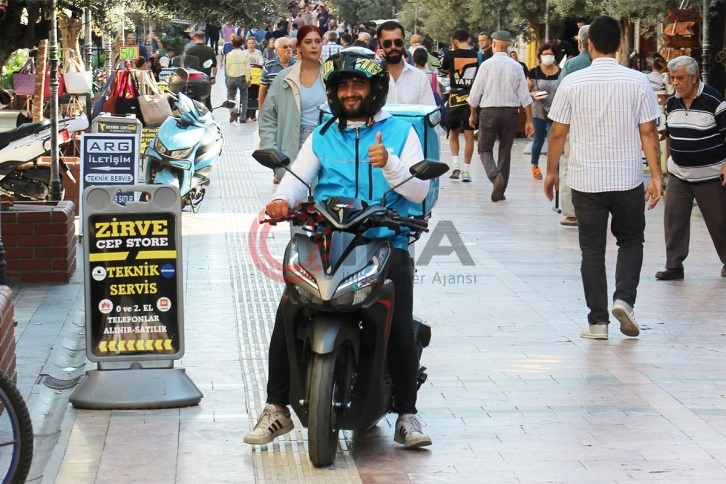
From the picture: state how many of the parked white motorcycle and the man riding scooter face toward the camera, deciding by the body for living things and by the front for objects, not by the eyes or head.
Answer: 1

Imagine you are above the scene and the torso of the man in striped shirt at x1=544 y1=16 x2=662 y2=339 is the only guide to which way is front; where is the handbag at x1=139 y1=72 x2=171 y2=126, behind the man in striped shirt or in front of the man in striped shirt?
in front

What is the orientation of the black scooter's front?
toward the camera

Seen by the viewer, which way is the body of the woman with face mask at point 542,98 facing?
toward the camera

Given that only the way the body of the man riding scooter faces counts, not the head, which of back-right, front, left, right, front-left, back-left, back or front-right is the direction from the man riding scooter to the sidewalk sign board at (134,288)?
back-right

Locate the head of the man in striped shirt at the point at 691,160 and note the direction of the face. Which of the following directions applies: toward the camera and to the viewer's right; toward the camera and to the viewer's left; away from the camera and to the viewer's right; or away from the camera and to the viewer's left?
toward the camera and to the viewer's left

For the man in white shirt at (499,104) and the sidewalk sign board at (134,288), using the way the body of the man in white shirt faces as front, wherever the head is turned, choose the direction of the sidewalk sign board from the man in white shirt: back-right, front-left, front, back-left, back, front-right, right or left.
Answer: back

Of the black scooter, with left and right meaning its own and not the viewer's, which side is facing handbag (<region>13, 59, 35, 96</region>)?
back

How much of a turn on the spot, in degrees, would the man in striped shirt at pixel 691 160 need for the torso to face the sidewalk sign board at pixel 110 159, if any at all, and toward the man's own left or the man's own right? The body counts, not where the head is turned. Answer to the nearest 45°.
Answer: approximately 45° to the man's own right

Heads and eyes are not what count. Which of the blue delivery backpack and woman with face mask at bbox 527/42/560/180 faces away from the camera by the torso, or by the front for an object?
the blue delivery backpack

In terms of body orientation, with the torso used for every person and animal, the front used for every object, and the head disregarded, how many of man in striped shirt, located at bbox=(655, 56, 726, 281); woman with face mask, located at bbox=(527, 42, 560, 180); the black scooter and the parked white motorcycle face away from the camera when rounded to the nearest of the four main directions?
0

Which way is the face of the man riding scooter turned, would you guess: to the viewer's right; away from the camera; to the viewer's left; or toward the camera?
toward the camera

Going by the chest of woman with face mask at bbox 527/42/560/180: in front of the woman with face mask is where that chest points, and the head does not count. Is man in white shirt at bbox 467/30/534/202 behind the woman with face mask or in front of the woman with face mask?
in front

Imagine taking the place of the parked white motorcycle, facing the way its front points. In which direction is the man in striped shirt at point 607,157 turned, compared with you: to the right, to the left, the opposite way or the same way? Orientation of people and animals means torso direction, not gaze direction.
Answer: to the right

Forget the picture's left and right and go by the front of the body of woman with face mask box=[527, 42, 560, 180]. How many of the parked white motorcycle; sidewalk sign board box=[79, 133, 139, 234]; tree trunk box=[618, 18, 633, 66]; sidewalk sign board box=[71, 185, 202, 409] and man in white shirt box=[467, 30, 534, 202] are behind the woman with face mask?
1
